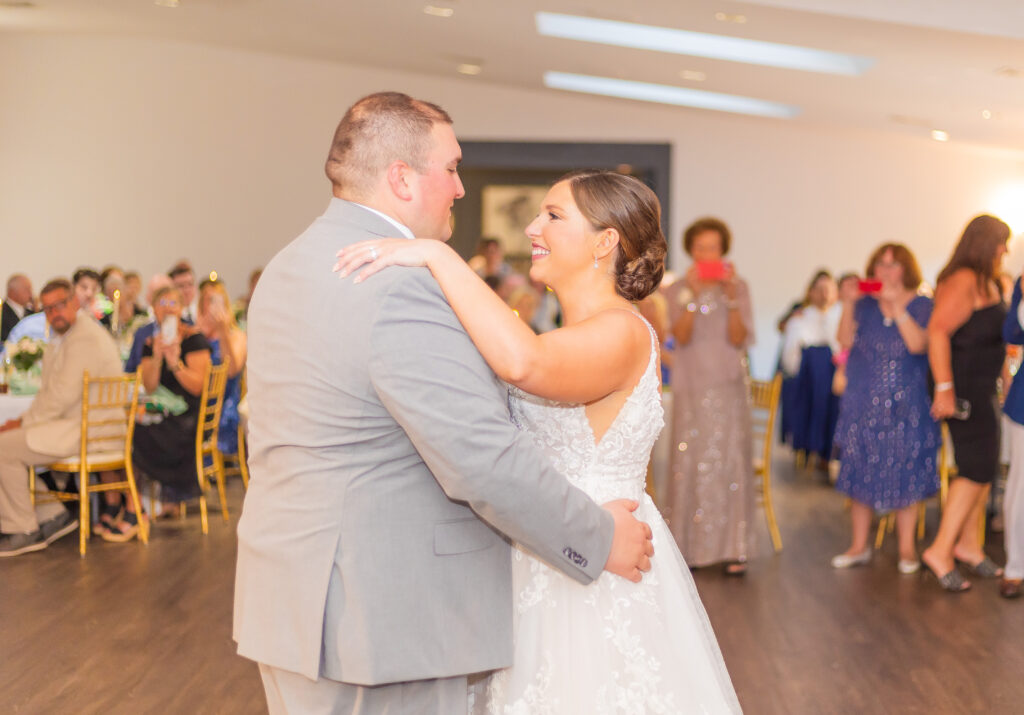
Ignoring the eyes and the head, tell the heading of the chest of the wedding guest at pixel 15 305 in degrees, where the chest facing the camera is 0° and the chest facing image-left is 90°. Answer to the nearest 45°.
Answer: approximately 315°

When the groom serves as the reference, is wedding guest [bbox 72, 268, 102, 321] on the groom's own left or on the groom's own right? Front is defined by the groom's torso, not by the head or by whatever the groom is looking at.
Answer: on the groom's own left

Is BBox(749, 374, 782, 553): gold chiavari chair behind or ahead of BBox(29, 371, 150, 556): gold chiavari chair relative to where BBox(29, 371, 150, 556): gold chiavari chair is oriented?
behind

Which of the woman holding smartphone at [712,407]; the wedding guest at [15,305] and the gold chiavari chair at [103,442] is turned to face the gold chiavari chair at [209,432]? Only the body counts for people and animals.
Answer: the wedding guest

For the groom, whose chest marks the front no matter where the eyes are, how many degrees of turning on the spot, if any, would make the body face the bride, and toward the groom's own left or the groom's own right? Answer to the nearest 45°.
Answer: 0° — they already face them

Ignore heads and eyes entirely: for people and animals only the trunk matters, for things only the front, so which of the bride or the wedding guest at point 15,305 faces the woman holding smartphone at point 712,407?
the wedding guest

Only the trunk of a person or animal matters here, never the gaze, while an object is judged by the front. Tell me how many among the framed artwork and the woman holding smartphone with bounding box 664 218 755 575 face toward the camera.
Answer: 2

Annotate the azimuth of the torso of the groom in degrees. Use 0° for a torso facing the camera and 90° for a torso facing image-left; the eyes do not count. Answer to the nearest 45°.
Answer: approximately 225°

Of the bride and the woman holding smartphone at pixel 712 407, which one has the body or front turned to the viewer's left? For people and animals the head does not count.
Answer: the bride

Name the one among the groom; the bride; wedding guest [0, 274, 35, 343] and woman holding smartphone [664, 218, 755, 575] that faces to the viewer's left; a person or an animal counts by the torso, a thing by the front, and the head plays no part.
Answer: the bride

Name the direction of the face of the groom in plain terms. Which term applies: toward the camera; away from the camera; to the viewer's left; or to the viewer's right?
to the viewer's right
